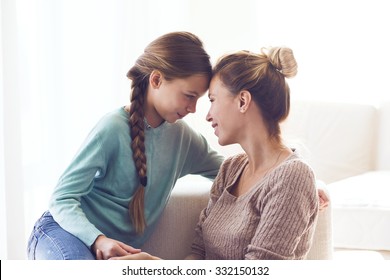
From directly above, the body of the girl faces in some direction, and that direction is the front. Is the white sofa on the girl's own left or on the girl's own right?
on the girl's own left

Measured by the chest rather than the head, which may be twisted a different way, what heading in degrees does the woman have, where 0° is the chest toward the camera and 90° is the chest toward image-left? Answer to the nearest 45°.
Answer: approximately 45°

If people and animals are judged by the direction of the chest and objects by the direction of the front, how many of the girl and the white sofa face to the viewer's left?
0

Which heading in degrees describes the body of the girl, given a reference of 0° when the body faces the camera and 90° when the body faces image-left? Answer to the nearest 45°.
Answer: approximately 315°

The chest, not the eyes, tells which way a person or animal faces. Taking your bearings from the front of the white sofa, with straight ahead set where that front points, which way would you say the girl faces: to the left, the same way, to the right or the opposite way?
to the left

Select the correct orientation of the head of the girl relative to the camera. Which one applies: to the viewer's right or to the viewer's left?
to the viewer's right

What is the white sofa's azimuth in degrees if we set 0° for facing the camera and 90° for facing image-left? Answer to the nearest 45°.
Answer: approximately 0°

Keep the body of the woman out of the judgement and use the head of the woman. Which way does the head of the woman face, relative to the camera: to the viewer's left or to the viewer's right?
to the viewer's left
